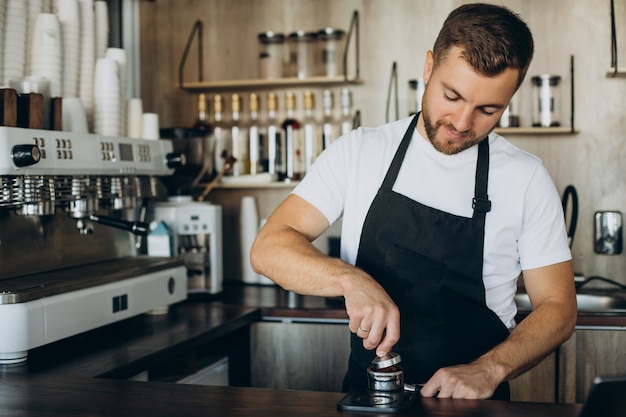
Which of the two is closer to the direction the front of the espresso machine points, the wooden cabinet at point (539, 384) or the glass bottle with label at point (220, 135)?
the wooden cabinet

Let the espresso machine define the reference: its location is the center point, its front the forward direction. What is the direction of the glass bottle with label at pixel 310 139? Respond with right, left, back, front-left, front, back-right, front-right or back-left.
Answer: left

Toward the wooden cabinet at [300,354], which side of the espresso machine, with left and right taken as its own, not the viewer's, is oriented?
left

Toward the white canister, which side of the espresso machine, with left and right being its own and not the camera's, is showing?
left

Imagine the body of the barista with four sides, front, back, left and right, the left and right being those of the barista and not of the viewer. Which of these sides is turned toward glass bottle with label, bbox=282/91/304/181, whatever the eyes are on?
back

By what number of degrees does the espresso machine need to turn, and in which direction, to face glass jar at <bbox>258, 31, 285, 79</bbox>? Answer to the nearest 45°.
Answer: approximately 90° to its left

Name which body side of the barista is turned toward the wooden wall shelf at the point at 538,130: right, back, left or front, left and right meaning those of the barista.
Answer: back

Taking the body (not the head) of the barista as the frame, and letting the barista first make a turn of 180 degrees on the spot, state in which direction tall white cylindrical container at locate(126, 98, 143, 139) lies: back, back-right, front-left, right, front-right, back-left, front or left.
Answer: front-left

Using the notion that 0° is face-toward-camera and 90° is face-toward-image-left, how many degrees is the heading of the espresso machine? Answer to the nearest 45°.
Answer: approximately 315°

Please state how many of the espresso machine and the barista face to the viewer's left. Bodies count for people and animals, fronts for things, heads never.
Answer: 0

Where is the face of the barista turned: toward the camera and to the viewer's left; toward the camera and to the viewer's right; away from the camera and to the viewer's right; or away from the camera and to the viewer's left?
toward the camera and to the viewer's left

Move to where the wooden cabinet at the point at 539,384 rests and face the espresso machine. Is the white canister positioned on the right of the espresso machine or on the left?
right

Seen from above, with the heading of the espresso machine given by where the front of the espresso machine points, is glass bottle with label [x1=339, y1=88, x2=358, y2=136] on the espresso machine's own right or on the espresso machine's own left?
on the espresso machine's own left

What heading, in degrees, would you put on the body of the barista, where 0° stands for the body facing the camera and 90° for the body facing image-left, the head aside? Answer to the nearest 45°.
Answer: approximately 0°

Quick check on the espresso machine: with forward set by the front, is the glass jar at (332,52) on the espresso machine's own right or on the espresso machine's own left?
on the espresso machine's own left

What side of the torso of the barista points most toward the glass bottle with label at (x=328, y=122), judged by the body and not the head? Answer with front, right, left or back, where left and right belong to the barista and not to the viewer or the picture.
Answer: back
